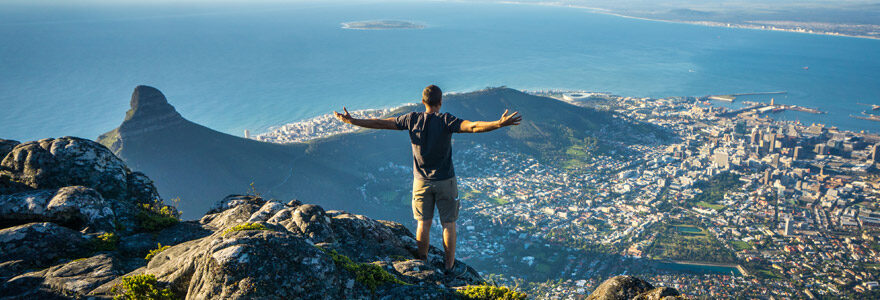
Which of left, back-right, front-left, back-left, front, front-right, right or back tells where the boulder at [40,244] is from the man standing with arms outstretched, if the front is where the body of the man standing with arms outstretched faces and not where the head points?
left

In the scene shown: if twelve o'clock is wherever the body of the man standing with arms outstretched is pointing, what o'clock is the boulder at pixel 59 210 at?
The boulder is roughly at 9 o'clock from the man standing with arms outstretched.

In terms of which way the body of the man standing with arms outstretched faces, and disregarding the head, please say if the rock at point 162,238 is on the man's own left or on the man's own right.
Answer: on the man's own left

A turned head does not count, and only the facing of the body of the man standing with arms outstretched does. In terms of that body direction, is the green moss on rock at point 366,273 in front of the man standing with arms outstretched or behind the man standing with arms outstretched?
behind

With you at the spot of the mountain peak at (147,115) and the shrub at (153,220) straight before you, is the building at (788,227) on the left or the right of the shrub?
left

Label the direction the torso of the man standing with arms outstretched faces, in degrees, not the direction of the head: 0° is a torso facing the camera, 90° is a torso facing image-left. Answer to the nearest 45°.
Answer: approximately 180°

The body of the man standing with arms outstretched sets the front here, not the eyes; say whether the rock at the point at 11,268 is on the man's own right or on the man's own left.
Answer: on the man's own left

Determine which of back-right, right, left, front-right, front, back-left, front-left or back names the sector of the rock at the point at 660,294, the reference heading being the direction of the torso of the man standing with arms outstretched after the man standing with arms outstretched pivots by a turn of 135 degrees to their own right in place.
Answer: front

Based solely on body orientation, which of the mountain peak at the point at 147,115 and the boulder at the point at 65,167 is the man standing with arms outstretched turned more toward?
the mountain peak

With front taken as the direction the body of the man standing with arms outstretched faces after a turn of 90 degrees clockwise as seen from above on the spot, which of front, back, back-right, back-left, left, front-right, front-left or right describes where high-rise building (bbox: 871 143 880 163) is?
front-left

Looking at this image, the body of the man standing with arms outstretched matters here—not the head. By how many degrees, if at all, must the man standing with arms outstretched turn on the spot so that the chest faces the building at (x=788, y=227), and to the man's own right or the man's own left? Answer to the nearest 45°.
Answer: approximately 45° to the man's own right

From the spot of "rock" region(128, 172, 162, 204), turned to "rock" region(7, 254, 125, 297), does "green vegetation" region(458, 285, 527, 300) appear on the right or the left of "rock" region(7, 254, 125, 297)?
left

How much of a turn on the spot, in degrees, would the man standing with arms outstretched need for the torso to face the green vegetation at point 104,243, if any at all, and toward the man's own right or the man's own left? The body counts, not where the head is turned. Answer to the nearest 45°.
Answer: approximately 90° to the man's own left

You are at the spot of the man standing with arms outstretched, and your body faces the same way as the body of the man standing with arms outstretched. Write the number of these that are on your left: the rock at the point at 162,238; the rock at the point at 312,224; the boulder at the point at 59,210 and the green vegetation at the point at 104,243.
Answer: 4
